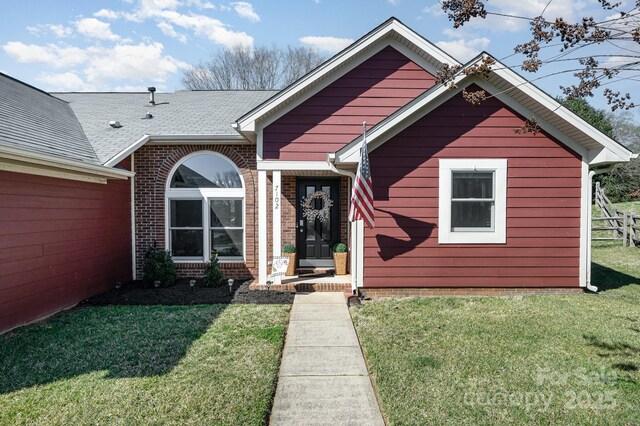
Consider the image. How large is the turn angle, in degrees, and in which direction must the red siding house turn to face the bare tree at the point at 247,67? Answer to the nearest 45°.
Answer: approximately 180°

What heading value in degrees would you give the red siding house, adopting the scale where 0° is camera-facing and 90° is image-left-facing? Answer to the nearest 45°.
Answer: approximately 0°

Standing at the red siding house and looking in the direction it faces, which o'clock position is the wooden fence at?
The wooden fence is roughly at 8 o'clock from the red siding house.
